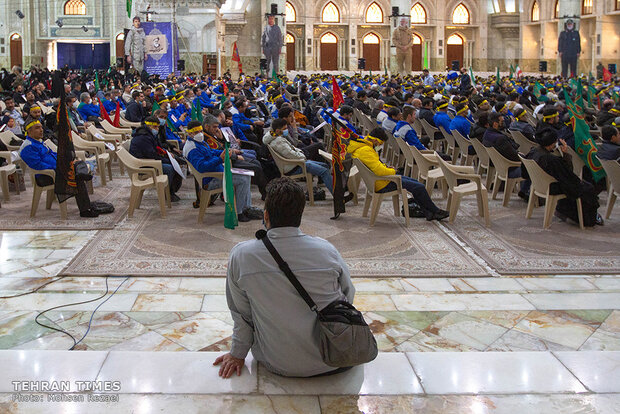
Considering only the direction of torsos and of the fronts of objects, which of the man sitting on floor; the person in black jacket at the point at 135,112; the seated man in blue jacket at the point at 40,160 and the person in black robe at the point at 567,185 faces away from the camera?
the man sitting on floor

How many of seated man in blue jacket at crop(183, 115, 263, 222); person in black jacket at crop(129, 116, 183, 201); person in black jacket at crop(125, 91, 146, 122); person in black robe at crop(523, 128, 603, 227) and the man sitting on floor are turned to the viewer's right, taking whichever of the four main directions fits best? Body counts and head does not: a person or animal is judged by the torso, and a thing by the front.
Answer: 4

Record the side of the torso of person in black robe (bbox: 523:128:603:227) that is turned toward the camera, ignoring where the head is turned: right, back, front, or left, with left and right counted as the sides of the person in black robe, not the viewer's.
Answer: right

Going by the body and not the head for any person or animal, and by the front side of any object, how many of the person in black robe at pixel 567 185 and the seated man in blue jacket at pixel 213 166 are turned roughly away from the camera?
0

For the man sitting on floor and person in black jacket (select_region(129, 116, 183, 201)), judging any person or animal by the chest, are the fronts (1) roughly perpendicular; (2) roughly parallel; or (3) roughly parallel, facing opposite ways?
roughly perpendicular

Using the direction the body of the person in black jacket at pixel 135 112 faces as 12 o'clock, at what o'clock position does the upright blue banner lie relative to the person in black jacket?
The upright blue banner is roughly at 9 o'clock from the person in black jacket.

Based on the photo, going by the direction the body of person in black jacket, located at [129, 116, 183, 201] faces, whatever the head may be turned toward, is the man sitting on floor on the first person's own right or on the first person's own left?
on the first person's own right

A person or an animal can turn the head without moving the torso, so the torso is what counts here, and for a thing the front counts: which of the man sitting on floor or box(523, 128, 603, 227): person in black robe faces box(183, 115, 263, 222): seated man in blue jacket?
the man sitting on floor

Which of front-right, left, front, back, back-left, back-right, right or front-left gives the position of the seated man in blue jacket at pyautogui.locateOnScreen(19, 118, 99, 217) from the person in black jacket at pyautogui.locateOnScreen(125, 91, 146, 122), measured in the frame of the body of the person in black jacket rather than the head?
right

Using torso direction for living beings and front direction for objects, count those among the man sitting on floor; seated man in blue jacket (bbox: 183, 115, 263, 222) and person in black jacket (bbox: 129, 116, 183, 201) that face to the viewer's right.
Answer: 2

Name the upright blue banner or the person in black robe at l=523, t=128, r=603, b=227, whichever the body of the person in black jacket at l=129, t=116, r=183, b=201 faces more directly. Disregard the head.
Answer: the person in black robe

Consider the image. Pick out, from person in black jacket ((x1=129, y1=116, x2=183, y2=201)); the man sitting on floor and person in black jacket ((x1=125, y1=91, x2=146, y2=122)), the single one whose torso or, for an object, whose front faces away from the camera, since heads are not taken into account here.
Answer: the man sitting on floor

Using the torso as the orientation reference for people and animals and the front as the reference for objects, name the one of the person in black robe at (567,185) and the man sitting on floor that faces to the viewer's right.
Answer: the person in black robe

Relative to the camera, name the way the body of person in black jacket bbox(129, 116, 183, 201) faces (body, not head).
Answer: to the viewer's right

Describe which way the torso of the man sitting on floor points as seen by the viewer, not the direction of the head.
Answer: away from the camera

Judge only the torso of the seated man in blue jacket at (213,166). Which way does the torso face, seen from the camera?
to the viewer's right

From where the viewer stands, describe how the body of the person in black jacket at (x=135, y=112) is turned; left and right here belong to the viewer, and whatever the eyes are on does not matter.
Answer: facing to the right of the viewer

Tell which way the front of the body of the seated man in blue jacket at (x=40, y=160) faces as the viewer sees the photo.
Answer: to the viewer's right

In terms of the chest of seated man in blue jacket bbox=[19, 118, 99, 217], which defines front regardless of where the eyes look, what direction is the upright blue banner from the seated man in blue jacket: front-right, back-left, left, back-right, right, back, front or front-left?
left
